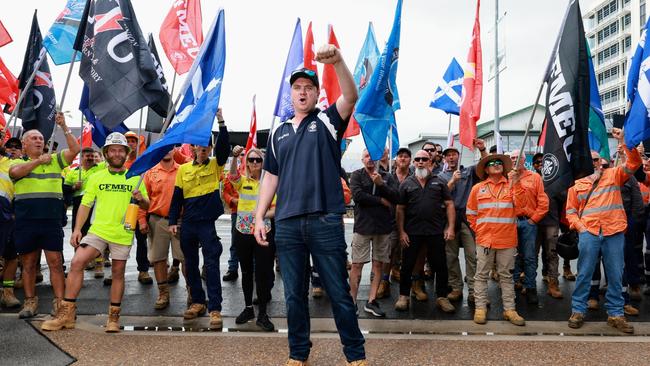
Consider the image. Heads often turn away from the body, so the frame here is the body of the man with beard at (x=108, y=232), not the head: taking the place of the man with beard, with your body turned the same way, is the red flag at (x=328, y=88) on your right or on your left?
on your left

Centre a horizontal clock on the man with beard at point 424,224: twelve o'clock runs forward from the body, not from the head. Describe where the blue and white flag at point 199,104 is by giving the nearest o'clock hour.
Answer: The blue and white flag is roughly at 2 o'clock from the man with beard.

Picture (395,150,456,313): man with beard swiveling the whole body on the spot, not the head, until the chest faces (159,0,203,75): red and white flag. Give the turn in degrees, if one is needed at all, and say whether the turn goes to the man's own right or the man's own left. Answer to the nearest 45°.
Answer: approximately 90° to the man's own right

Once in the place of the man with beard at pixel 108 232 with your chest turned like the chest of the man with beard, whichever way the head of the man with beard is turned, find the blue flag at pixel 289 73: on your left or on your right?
on your left

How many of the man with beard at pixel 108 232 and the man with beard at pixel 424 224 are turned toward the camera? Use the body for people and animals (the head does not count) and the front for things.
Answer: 2

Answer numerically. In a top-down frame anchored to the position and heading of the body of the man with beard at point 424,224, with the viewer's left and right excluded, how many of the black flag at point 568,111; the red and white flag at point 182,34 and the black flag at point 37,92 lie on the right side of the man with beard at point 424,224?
2

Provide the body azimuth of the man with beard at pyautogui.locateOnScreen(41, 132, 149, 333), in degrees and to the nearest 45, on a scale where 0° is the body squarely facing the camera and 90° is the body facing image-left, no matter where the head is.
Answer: approximately 0°

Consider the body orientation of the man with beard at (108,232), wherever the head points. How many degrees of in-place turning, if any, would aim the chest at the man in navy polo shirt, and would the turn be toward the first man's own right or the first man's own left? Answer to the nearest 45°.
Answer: approximately 45° to the first man's own left
